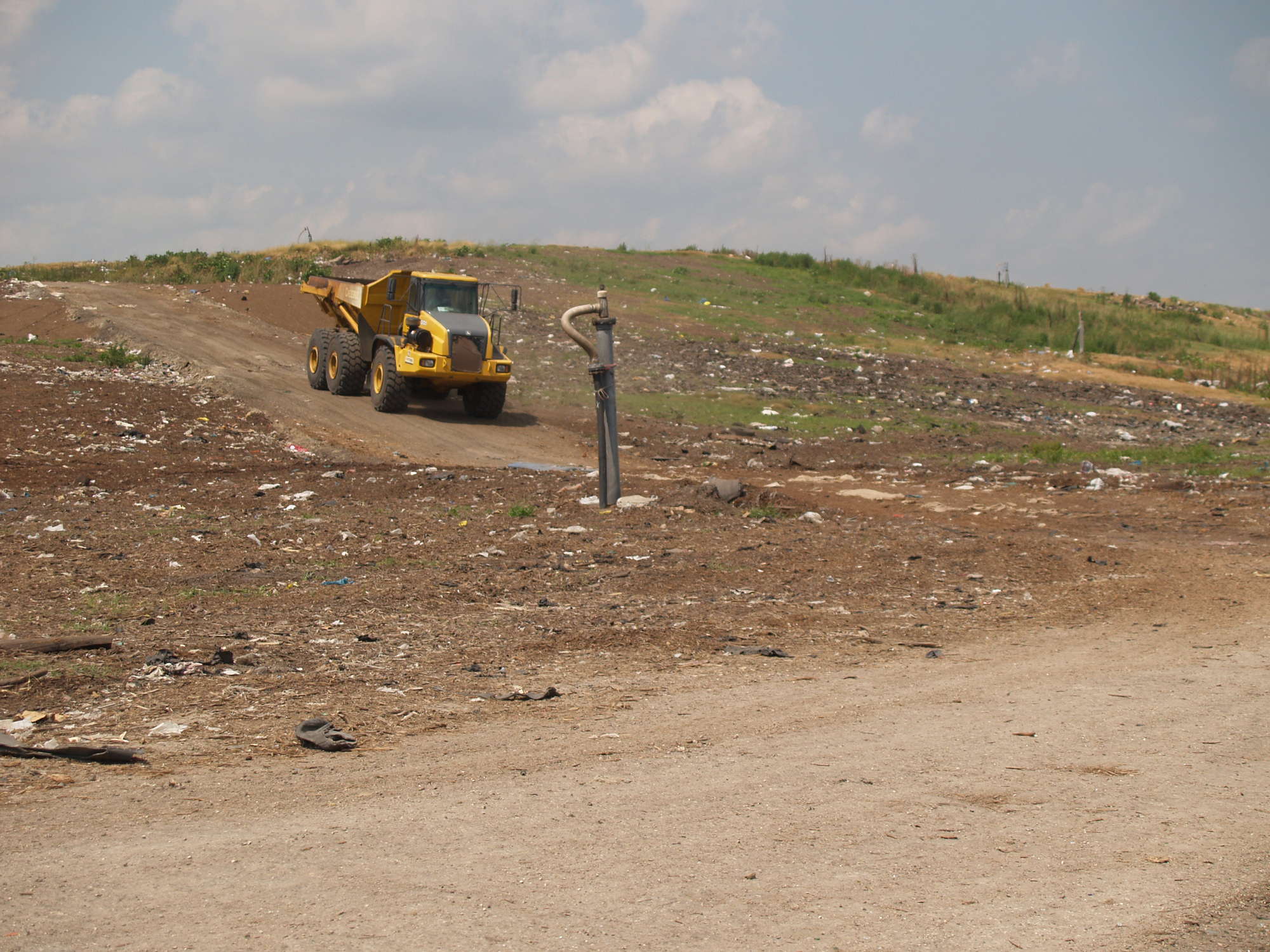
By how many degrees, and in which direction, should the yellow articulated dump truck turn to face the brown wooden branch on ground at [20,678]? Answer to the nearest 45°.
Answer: approximately 45° to its right

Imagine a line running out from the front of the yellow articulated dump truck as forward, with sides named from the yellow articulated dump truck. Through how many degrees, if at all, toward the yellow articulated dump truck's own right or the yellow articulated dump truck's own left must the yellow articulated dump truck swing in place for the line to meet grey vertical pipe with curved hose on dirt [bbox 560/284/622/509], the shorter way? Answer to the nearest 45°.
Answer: approximately 45° to the yellow articulated dump truck's own right

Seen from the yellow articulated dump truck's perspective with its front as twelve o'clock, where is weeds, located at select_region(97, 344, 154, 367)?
The weeds is roughly at 5 o'clock from the yellow articulated dump truck.

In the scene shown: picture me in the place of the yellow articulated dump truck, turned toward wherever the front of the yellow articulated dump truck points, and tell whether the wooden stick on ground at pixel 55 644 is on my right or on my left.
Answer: on my right

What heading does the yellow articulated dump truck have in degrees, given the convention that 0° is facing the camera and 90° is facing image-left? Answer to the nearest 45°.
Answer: approximately 315°

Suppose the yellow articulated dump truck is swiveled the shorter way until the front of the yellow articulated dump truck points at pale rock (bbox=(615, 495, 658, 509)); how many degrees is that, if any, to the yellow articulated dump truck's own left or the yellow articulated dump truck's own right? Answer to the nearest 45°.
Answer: approximately 45° to the yellow articulated dump truck's own right

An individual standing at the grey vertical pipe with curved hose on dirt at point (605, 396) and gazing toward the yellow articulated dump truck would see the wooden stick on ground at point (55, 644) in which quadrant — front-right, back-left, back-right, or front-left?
back-left
